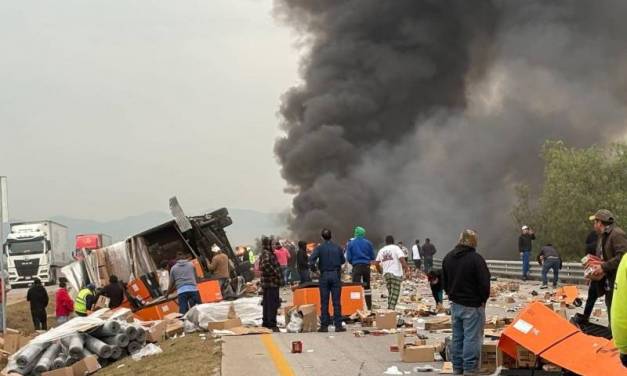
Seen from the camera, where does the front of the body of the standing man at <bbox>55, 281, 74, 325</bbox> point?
away from the camera

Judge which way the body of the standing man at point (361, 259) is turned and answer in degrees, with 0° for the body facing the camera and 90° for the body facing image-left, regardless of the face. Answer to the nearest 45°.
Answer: approximately 180°

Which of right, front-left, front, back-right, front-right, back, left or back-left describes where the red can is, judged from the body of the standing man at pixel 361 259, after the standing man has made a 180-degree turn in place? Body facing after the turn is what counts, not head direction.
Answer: front

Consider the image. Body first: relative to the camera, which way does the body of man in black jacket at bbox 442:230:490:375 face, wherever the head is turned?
away from the camera

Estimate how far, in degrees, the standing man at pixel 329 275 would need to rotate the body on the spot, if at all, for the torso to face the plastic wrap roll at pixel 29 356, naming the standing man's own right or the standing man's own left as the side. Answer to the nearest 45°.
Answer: approximately 90° to the standing man's own left

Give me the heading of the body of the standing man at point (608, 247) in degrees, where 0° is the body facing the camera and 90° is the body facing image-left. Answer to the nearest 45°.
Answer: approximately 90°

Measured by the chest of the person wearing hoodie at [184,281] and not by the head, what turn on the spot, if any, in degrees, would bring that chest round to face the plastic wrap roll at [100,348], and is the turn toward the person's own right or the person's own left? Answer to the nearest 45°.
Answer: approximately 135° to the person's own left

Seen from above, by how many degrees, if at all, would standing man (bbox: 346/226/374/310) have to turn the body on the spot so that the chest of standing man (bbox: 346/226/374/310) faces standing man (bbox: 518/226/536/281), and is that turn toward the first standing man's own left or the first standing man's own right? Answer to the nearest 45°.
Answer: approximately 45° to the first standing man's own right

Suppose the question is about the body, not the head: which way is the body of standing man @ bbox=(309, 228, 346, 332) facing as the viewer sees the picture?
away from the camera

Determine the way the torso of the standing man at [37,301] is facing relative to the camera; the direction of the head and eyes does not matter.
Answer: away from the camera
